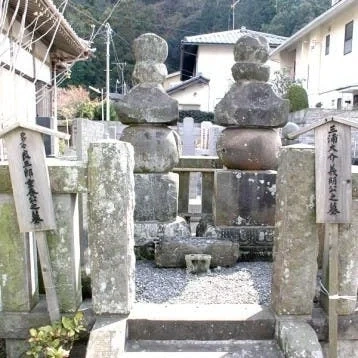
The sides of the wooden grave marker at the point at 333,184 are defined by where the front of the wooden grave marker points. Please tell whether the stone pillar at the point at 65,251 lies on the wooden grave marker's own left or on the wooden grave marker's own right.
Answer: on the wooden grave marker's own right

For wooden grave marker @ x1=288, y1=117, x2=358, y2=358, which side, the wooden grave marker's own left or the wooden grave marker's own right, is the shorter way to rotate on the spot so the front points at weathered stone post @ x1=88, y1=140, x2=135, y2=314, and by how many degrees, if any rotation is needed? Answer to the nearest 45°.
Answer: approximately 90° to the wooden grave marker's own right

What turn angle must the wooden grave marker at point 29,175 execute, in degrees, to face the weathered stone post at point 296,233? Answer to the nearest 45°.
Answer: approximately 90° to its left

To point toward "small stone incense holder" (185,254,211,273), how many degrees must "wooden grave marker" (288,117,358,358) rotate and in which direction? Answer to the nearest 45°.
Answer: approximately 135° to its right

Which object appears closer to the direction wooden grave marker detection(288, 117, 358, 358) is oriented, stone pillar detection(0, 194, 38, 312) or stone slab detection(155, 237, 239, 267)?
the stone pillar

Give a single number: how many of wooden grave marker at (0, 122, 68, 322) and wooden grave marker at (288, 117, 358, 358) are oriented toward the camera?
2

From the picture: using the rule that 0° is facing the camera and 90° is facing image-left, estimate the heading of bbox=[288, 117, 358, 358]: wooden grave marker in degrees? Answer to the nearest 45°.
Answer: approximately 0°

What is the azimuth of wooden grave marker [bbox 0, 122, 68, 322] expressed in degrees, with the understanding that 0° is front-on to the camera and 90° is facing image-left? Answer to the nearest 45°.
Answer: approximately 0°

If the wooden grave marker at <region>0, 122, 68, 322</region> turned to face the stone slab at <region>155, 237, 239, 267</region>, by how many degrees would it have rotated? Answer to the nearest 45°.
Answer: approximately 135° to its left
